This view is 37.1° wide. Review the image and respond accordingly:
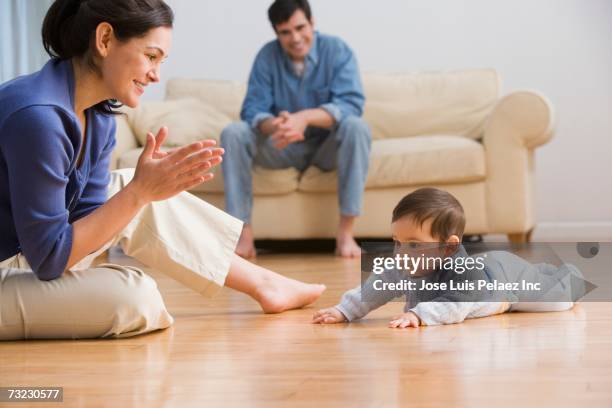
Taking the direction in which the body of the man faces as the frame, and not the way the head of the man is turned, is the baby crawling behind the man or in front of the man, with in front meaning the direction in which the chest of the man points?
in front

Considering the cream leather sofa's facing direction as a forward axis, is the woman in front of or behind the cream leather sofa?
in front

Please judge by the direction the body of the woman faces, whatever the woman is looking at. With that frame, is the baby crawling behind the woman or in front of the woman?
in front

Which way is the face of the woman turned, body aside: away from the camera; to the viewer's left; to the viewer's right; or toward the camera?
to the viewer's right

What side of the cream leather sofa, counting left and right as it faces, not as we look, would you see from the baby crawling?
front

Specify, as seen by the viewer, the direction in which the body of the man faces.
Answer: toward the camera

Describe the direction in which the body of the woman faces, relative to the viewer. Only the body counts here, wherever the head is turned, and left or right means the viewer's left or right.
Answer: facing to the right of the viewer

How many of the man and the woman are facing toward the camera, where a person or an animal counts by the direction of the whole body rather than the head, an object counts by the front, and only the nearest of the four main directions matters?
1

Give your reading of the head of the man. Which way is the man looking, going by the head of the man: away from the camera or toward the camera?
toward the camera

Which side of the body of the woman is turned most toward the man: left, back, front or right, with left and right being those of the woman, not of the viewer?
left

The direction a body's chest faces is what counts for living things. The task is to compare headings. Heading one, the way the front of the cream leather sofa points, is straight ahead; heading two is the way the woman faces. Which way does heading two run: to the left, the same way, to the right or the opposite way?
to the left

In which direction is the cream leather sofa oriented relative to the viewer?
toward the camera

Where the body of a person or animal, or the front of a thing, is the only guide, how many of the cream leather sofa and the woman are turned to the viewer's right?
1

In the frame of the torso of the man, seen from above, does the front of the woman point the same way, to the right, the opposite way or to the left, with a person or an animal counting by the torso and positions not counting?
to the left
